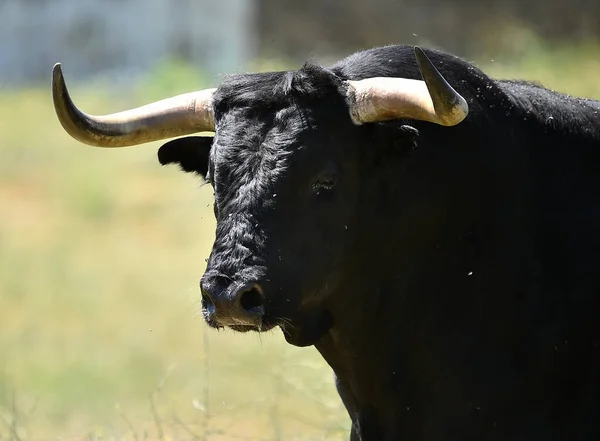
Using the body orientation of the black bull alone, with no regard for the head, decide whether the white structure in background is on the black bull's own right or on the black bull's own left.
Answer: on the black bull's own right

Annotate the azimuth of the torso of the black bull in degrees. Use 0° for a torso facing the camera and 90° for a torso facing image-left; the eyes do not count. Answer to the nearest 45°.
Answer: approximately 45°
